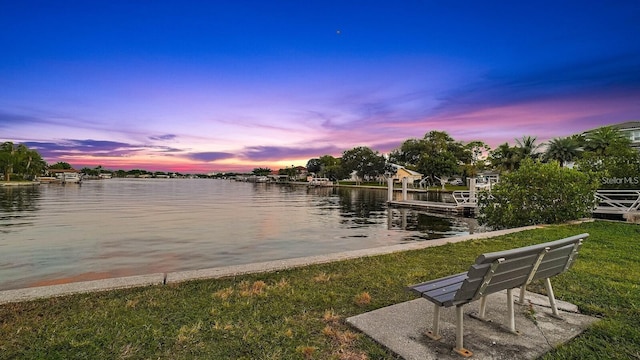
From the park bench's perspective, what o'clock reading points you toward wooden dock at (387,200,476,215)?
The wooden dock is roughly at 1 o'clock from the park bench.

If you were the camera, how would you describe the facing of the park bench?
facing away from the viewer and to the left of the viewer

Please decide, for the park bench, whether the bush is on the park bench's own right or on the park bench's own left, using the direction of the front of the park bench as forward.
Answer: on the park bench's own right

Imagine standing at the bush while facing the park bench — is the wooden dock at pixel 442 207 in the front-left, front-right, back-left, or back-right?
back-right
